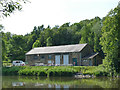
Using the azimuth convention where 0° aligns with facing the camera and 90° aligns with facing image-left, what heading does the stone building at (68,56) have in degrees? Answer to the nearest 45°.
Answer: approximately 45°

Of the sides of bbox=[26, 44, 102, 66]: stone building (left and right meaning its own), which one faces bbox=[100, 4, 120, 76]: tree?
left
